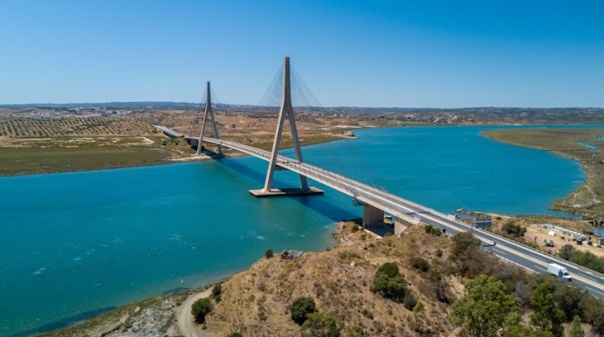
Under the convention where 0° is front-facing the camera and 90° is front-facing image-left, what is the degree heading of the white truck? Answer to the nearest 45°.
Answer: approximately 315°

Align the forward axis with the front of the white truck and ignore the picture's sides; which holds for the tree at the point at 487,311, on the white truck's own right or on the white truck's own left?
on the white truck's own right

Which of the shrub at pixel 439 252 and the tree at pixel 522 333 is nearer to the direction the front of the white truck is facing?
the tree

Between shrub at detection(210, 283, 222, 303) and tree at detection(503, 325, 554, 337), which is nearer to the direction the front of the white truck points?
the tree

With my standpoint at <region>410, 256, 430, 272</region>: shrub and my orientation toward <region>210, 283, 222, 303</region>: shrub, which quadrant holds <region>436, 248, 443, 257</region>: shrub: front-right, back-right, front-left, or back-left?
back-right

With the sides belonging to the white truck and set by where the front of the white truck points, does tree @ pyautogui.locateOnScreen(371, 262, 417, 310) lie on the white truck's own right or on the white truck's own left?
on the white truck's own right

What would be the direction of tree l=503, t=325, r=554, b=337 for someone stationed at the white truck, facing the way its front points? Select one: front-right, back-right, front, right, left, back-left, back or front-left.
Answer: front-right

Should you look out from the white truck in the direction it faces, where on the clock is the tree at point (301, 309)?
The tree is roughly at 3 o'clock from the white truck.

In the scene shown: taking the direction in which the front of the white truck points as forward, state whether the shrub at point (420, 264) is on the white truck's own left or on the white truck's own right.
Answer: on the white truck's own right

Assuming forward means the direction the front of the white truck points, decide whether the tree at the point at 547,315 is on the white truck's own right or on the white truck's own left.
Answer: on the white truck's own right

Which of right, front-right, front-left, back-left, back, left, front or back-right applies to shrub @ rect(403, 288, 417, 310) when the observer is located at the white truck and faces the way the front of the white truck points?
right

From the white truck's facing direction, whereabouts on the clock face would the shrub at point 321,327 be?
The shrub is roughly at 3 o'clock from the white truck.

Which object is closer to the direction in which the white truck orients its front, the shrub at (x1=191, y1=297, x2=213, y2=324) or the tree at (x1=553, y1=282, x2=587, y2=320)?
the tree

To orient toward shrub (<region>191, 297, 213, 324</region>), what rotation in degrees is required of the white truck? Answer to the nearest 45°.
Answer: approximately 90° to its right
